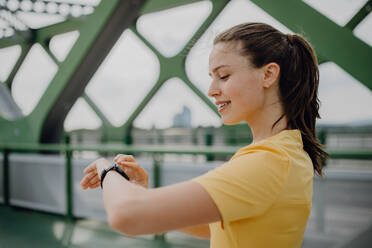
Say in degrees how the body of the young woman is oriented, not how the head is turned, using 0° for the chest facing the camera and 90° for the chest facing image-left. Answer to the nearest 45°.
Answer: approximately 90°

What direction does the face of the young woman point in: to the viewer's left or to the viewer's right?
to the viewer's left
